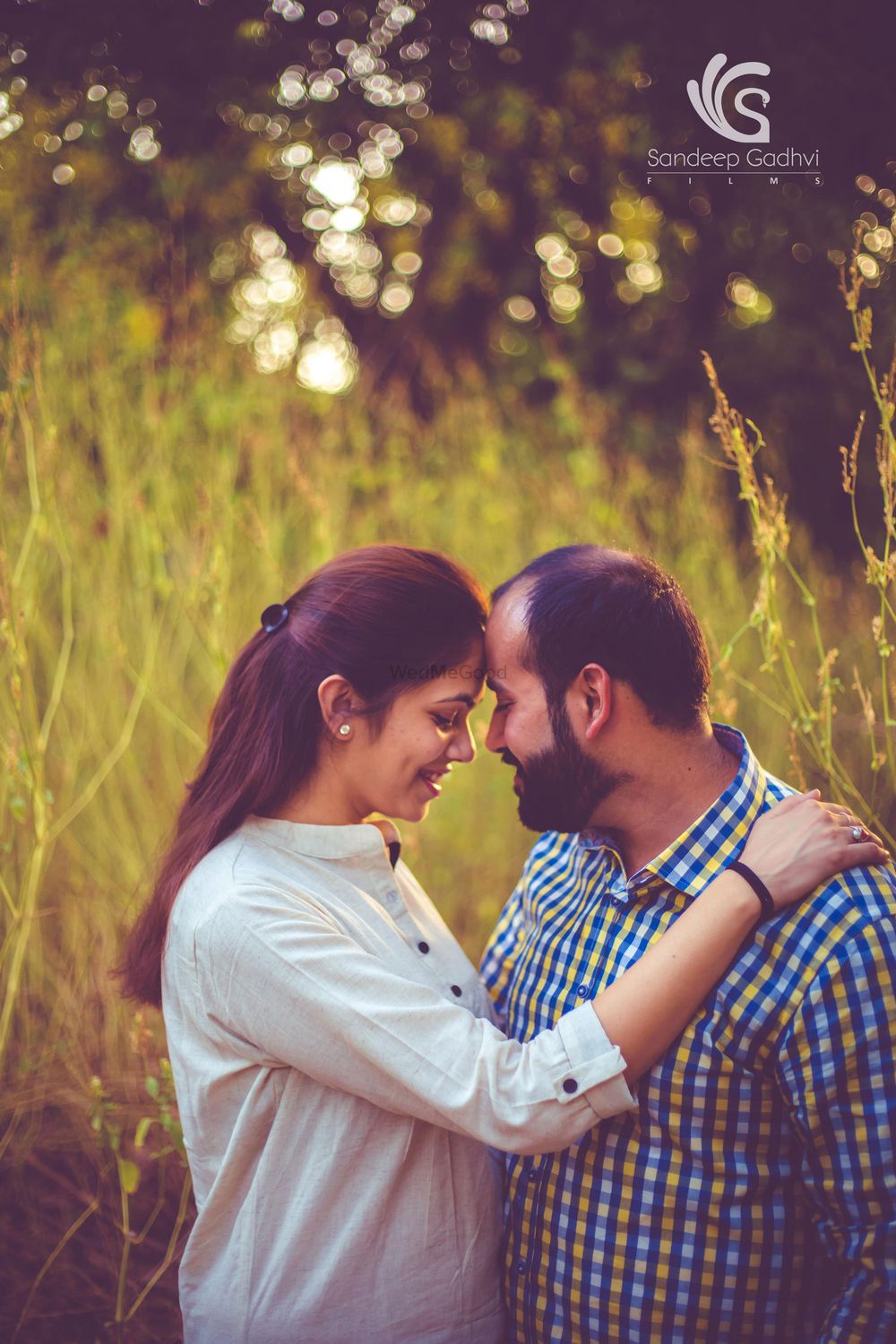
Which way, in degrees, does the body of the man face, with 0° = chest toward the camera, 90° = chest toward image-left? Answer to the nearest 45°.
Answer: approximately 45°

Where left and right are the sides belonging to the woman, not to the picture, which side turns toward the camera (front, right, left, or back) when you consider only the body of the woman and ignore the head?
right

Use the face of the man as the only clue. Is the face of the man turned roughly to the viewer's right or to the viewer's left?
to the viewer's left

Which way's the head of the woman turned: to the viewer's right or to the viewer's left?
to the viewer's right
